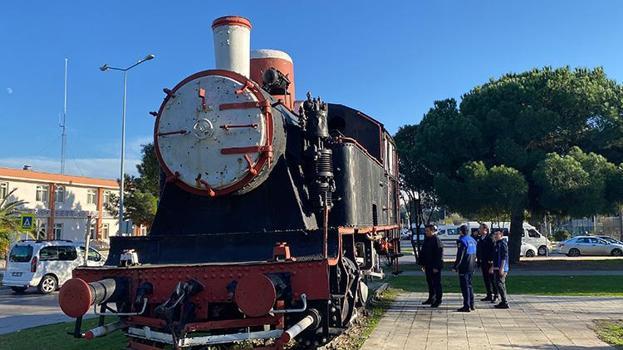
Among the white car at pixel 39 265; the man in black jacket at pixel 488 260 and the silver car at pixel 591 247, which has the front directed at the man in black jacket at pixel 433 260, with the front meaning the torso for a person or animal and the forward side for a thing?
the man in black jacket at pixel 488 260

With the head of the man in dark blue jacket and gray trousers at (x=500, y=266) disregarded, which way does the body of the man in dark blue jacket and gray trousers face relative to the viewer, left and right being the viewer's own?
facing to the left of the viewer

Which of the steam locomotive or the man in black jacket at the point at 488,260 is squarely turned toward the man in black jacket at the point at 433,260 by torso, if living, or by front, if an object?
the man in black jacket at the point at 488,260

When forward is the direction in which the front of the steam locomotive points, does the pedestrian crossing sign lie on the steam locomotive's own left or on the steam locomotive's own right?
on the steam locomotive's own right
